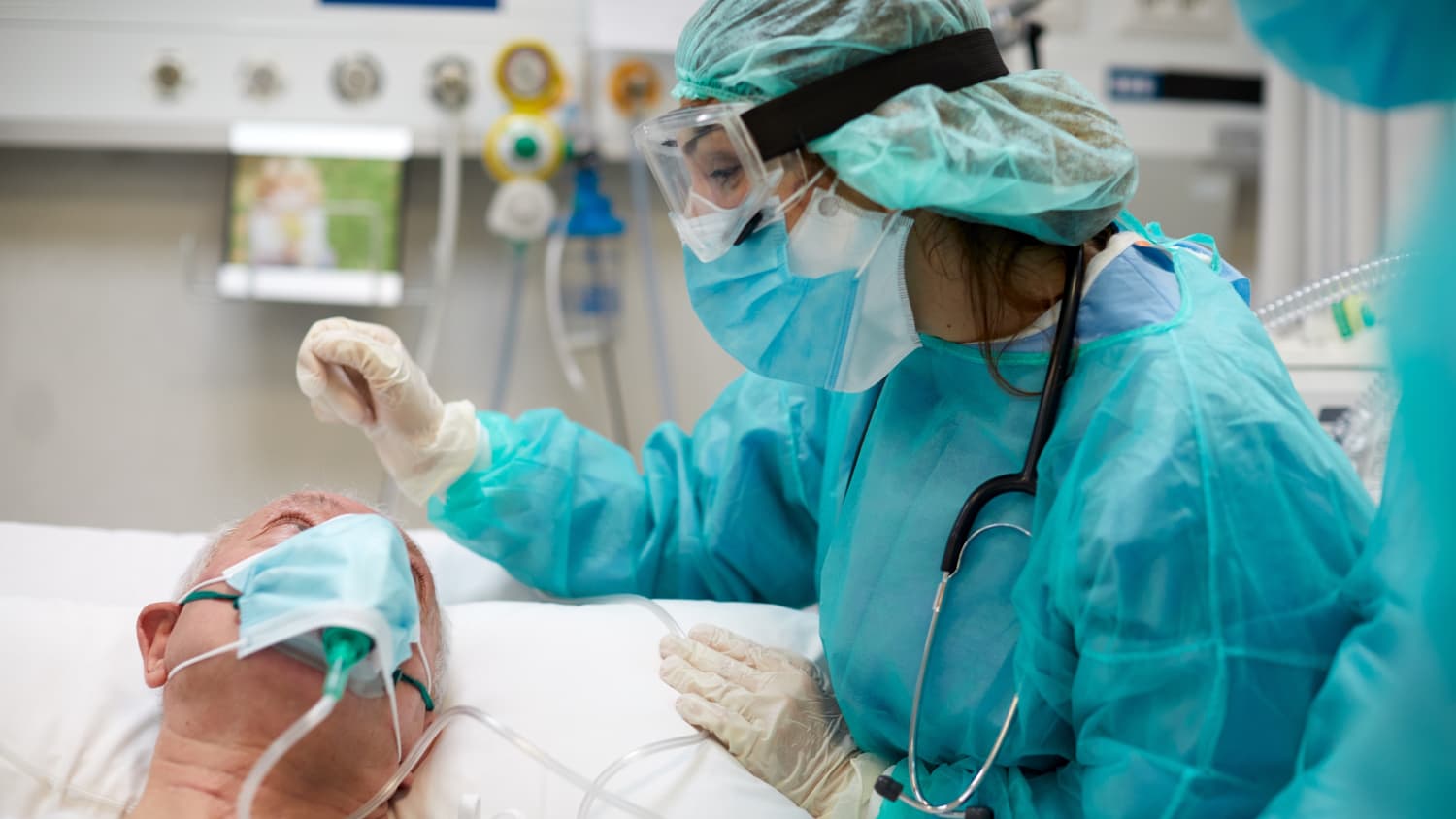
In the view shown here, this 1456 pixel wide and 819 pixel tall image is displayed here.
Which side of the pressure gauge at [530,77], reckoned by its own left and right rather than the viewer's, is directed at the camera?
front

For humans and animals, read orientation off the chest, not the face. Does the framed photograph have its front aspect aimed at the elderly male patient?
yes

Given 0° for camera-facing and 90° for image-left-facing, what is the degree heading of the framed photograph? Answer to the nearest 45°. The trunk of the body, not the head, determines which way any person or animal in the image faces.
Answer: approximately 0°

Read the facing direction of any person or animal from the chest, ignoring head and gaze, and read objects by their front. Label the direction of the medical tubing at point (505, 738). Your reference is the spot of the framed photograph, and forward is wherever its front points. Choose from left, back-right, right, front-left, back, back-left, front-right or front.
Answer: front

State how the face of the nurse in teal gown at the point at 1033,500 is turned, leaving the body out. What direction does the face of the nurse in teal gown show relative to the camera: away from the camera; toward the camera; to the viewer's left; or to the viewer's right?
to the viewer's left

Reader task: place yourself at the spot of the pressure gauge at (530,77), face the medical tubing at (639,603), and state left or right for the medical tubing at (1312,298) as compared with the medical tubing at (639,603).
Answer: left

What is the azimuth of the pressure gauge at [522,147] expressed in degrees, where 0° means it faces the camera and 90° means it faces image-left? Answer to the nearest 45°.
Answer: approximately 0°

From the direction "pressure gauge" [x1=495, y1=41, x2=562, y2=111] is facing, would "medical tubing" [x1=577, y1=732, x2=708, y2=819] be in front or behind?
in front
